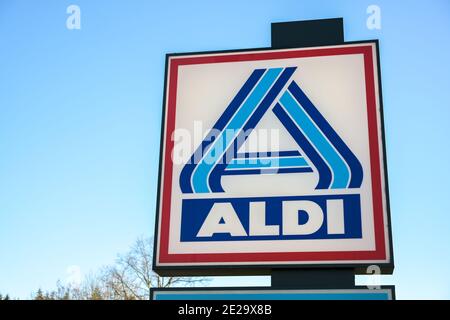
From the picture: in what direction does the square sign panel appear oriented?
toward the camera

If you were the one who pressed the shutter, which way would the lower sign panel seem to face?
facing the viewer

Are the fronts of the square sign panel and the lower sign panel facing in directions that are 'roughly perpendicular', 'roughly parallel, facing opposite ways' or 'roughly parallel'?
roughly parallel

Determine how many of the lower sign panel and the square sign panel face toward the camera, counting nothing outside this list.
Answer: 2
